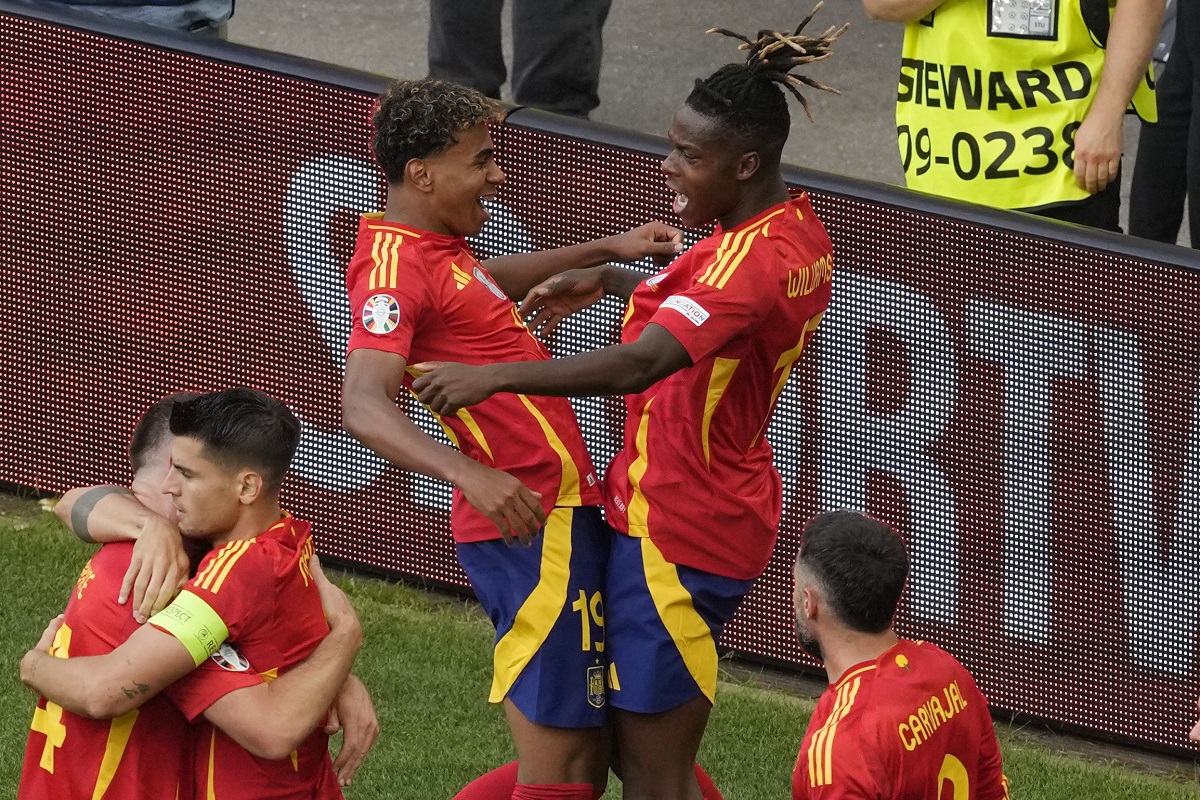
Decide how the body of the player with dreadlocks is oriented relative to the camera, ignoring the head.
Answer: to the viewer's left

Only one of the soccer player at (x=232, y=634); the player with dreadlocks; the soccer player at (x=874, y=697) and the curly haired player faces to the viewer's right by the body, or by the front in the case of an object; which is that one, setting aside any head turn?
the curly haired player

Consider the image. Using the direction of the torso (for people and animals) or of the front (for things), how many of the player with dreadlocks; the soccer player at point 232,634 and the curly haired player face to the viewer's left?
2

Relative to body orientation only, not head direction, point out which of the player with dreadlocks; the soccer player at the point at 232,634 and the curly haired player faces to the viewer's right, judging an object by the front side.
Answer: the curly haired player

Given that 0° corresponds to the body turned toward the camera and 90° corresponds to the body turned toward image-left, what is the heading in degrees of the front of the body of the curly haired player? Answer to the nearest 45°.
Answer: approximately 270°

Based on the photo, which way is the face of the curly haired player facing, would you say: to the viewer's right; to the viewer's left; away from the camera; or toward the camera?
to the viewer's right

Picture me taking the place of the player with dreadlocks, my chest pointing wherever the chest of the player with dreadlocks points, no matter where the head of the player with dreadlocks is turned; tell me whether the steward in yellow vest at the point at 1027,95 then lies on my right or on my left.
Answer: on my right

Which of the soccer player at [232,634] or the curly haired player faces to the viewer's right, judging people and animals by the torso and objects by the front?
the curly haired player

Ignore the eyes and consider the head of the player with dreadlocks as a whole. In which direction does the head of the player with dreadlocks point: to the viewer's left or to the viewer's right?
to the viewer's left

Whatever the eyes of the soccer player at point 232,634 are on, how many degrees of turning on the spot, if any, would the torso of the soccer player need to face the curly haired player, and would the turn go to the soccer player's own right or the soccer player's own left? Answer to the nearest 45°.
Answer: approximately 135° to the soccer player's own right
